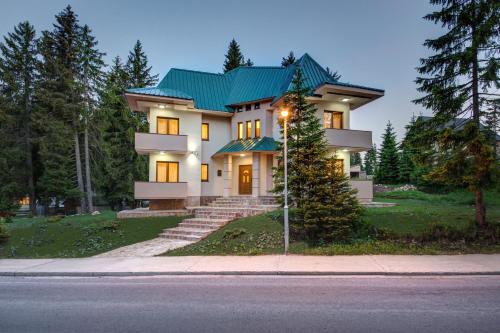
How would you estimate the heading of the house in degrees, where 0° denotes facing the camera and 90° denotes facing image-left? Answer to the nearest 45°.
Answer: approximately 0°

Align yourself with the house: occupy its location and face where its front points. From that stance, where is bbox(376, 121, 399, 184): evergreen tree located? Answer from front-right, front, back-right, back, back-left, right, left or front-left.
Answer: back-left

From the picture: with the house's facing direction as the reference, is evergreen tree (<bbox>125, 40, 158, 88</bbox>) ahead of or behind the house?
behind

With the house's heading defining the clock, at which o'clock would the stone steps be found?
The stone steps is roughly at 12 o'clock from the house.

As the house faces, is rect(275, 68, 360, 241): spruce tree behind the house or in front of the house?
in front

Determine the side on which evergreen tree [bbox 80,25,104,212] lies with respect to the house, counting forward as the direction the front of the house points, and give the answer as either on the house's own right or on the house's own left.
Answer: on the house's own right

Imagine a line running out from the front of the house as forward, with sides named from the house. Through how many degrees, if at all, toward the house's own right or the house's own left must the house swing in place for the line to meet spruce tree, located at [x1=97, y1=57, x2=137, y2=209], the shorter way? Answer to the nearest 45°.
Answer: approximately 135° to the house's own right

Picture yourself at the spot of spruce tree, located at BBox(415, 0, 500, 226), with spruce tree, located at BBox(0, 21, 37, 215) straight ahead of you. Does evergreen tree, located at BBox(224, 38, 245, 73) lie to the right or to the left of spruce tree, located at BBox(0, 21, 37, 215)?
right

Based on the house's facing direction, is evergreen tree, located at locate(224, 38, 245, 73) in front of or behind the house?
behind
